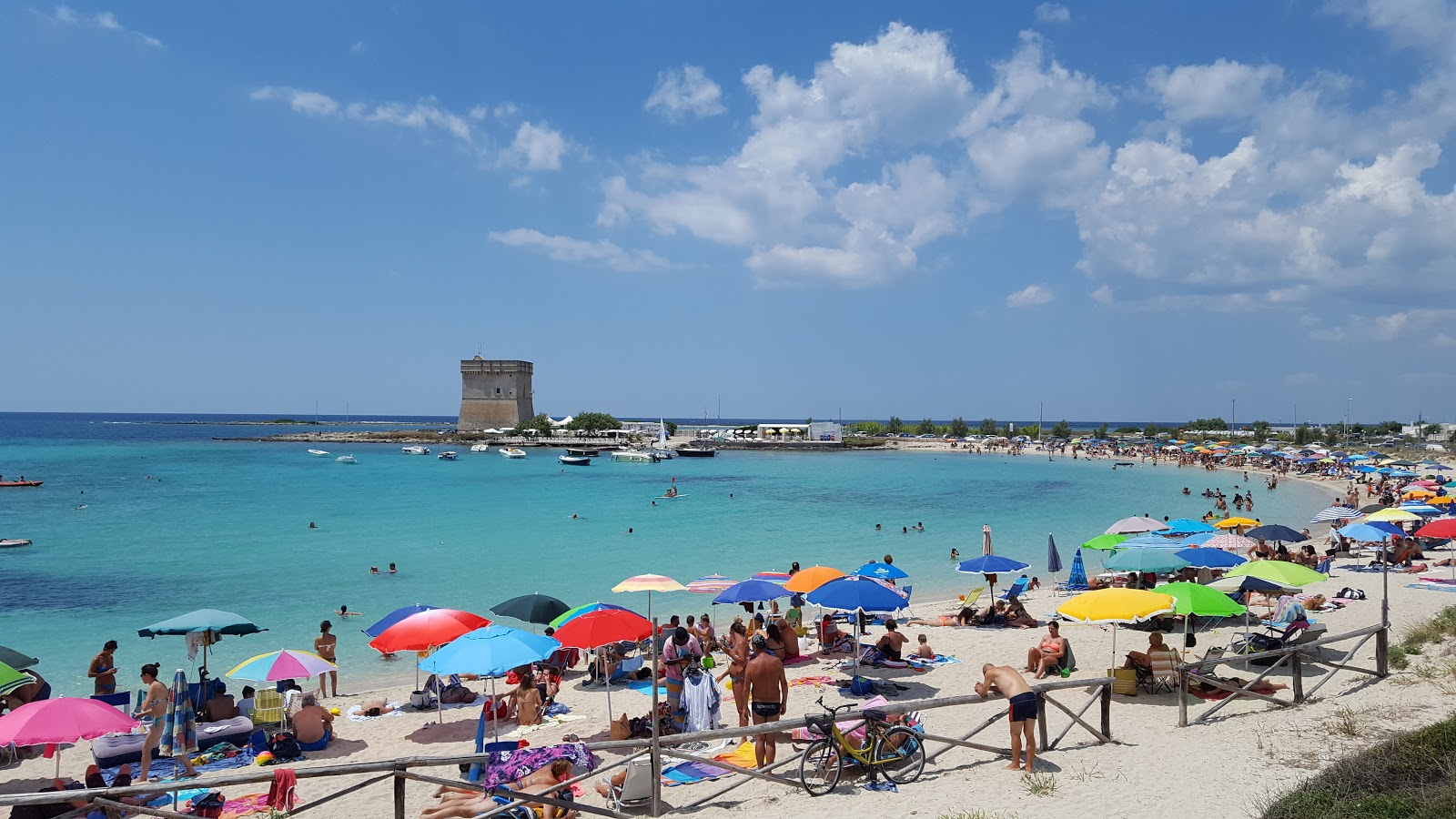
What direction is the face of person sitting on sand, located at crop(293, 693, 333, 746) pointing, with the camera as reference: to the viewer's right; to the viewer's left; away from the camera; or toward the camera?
away from the camera

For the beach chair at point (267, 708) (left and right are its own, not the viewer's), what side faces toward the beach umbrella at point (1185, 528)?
right

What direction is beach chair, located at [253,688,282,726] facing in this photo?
away from the camera

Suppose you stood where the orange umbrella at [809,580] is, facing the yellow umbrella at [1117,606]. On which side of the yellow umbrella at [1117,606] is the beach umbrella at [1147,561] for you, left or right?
left

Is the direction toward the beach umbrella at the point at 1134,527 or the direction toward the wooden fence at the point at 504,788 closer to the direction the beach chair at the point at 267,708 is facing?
the beach umbrella

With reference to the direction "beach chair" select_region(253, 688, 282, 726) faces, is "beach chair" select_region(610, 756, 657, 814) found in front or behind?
behind

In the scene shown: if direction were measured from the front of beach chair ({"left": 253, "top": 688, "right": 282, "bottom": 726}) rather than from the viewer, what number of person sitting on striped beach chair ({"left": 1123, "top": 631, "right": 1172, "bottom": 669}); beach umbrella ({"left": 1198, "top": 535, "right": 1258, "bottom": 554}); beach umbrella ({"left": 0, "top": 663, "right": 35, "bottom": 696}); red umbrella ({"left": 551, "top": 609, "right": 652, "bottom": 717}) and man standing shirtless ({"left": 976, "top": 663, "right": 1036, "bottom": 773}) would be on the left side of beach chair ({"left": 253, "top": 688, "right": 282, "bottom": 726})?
1
